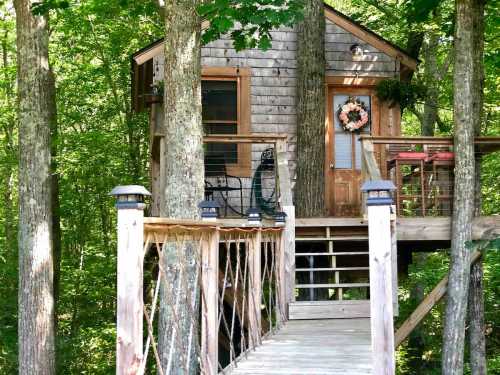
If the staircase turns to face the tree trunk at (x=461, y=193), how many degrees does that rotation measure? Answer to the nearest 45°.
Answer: approximately 45° to its left

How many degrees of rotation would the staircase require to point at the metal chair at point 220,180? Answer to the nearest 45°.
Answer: approximately 135° to its right

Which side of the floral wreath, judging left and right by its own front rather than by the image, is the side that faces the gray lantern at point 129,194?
front

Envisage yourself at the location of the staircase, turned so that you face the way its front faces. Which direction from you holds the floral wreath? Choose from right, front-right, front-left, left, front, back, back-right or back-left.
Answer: back

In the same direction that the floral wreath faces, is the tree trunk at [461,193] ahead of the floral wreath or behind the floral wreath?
ahead

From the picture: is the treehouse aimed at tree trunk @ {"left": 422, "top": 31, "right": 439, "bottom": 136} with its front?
no

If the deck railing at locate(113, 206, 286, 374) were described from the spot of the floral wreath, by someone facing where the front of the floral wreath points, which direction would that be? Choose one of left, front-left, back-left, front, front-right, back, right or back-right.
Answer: front

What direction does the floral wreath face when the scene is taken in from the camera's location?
facing the viewer

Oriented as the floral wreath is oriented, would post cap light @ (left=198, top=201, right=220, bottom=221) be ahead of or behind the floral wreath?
ahead

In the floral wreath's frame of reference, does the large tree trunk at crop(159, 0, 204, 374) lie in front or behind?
in front

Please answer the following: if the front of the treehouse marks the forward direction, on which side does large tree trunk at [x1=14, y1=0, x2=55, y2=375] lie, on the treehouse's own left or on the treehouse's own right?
on the treehouse's own right

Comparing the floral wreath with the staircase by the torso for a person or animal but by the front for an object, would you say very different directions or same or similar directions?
same or similar directions

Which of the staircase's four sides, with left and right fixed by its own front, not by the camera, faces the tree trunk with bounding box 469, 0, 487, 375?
left

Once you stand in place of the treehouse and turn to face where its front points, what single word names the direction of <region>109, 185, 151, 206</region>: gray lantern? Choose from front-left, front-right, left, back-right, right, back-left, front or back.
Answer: front

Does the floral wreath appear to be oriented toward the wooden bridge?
yes

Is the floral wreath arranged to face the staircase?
yes

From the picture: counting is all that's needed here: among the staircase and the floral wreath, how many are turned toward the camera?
2
